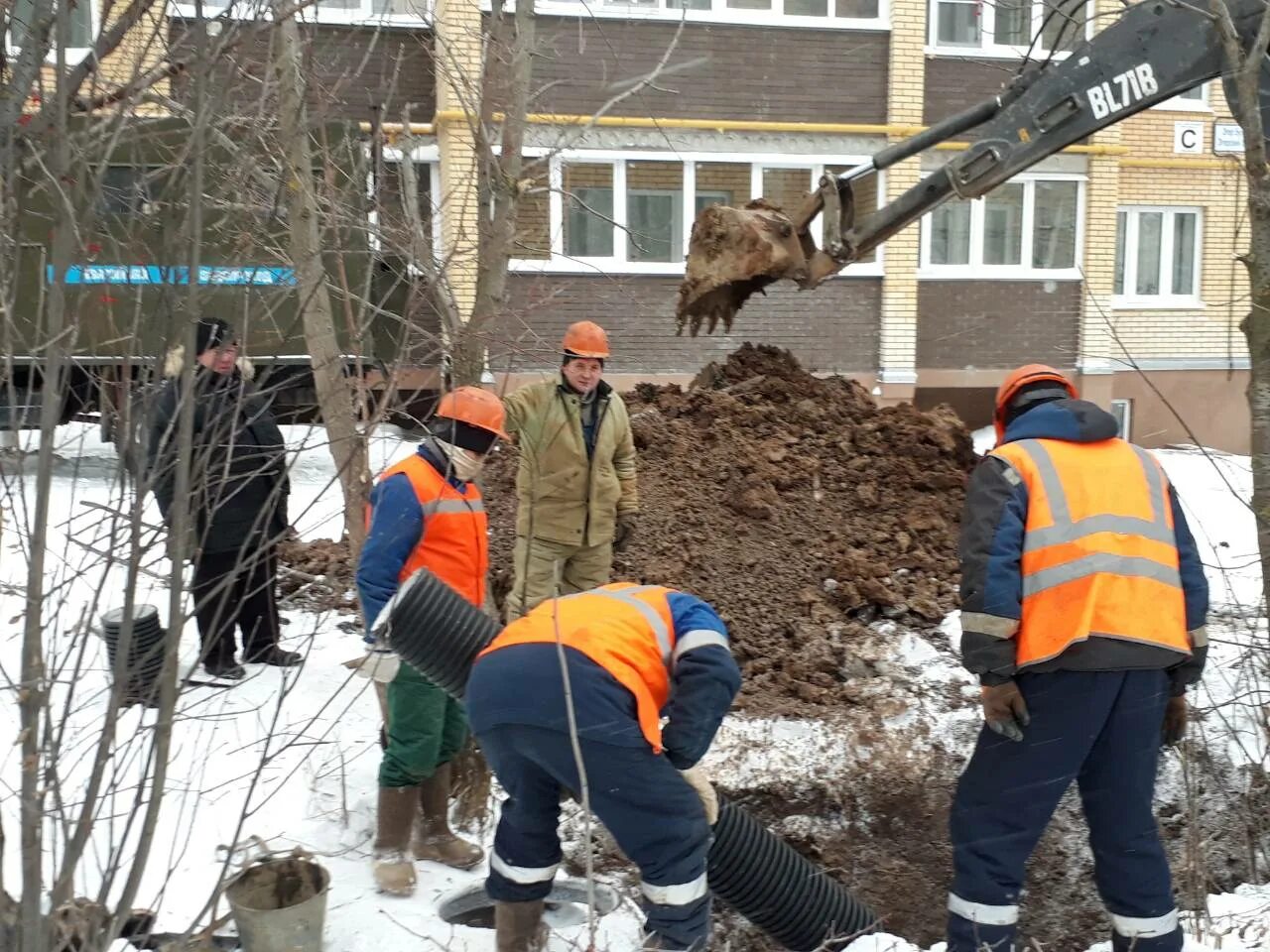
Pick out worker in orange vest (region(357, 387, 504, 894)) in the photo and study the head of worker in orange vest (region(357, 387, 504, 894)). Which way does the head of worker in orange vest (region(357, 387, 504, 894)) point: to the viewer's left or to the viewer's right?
to the viewer's right

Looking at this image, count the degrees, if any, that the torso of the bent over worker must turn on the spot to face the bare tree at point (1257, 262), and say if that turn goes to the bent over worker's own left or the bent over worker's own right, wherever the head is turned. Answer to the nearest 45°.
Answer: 0° — they already face it

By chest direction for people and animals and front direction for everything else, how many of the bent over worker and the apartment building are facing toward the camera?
1

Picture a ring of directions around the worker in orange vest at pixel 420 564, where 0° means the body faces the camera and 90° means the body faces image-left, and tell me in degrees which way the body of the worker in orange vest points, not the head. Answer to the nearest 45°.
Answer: approximately 315°

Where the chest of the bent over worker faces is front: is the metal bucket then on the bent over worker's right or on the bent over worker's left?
on the bent over worker's left

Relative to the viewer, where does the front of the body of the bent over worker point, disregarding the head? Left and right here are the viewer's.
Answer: facing away from the viewer and to the right of the viewer

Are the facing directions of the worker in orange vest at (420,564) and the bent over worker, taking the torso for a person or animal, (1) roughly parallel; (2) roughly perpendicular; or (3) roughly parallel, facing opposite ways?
roughly perpendicular
